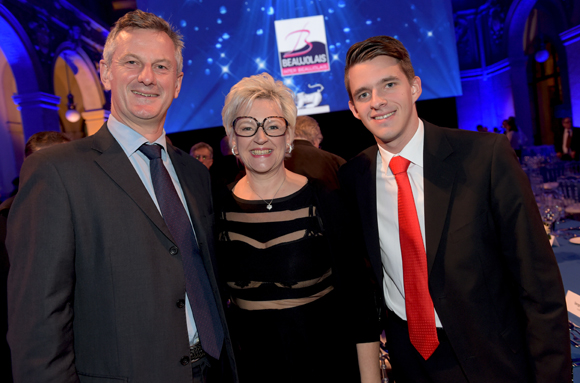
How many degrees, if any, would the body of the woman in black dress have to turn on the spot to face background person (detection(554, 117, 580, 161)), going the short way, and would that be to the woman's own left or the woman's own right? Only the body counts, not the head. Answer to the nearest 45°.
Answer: approximately 135° to the woman's own left

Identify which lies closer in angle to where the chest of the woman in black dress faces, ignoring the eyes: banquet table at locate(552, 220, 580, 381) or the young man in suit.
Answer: the young man in suit

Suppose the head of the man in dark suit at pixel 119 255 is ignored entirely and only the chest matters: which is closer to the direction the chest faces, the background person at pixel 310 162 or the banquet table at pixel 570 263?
the banquet table

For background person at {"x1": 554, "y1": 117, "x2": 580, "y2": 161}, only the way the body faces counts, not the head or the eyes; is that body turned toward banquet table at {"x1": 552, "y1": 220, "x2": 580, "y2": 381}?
yes

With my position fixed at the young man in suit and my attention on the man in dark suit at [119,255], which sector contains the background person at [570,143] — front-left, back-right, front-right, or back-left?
back-right

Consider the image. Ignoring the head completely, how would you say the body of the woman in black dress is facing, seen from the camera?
toward the camera

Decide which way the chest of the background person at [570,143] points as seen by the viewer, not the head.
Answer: toward the camera

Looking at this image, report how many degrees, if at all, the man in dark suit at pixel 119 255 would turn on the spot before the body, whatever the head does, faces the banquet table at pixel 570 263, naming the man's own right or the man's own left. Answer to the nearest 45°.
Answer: approximately 45° to the man's own left

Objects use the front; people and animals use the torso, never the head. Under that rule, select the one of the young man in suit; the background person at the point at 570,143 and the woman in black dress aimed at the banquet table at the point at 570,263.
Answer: the background person

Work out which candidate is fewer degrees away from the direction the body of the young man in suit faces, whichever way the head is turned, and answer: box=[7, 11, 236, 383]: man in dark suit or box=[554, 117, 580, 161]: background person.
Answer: the man in dark suit

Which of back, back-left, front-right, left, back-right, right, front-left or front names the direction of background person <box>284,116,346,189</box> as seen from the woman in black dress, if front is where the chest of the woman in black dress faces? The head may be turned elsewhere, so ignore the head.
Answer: back
